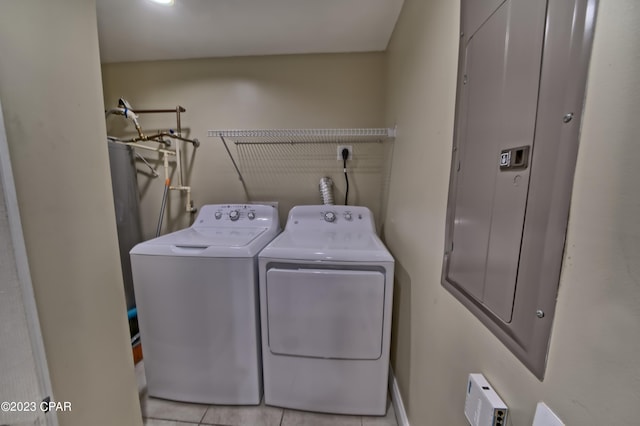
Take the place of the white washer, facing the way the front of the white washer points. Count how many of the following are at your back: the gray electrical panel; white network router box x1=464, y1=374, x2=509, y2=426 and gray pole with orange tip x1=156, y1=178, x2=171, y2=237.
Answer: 1

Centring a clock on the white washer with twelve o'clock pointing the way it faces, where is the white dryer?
The white dryer is roughly at 10 o'clock from the white washer.

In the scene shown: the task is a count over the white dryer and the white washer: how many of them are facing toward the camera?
2

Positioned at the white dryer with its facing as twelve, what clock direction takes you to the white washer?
The white washer is roughly at 3 o'clock from the white dryer.

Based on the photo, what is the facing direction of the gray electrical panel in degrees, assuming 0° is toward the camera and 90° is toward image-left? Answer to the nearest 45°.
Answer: approximately 45°

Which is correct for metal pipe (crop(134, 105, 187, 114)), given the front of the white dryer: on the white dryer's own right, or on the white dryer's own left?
on the white dryer's own right

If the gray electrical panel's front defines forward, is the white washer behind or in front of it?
in front

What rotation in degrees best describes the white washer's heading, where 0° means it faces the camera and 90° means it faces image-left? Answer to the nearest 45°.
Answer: approximately 0°
